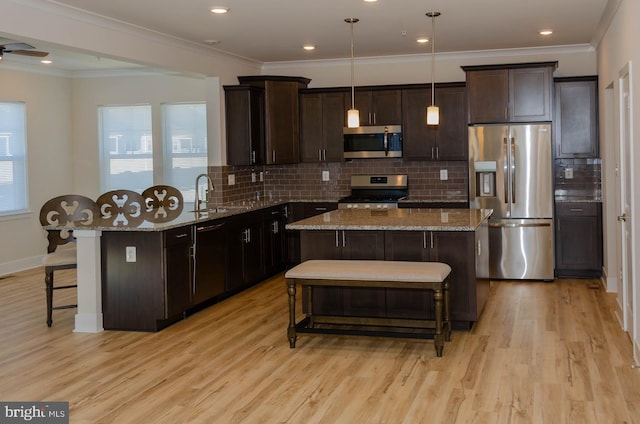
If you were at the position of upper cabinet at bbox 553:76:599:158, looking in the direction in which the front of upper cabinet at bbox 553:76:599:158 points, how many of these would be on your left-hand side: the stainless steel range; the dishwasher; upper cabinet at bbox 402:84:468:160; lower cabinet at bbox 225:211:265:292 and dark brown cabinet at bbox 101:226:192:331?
0

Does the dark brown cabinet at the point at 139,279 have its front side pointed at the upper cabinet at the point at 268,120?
no

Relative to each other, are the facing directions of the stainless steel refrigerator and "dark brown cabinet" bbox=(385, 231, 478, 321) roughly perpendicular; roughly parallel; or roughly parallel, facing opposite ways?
roughly parallel

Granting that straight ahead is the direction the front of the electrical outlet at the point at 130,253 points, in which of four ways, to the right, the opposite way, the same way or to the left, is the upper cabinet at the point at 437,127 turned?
the same way

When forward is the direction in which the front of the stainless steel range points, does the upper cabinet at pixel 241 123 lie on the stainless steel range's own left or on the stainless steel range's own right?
on the stainless steel range's own right

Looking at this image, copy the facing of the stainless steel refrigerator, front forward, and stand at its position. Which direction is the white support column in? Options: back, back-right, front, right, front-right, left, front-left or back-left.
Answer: front-right

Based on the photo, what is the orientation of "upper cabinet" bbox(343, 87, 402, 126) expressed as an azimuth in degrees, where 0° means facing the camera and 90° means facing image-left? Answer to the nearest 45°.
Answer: approximately 0°

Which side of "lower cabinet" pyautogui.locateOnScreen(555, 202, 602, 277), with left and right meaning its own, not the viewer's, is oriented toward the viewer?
front

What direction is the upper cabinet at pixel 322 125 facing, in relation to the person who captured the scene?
facing the viewer

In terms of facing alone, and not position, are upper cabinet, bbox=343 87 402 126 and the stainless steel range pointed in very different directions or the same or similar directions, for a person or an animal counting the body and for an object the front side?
same or similar directions

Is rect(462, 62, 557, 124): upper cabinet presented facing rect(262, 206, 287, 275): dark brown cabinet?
no

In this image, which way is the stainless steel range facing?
toward the camera
